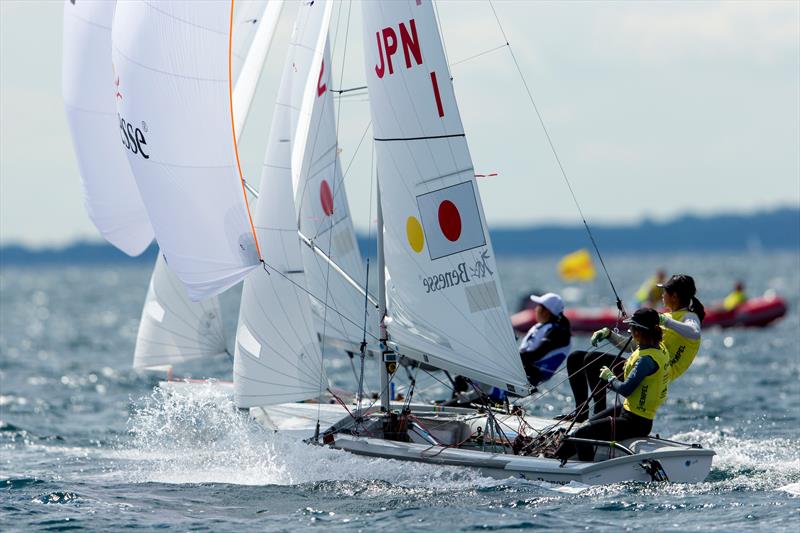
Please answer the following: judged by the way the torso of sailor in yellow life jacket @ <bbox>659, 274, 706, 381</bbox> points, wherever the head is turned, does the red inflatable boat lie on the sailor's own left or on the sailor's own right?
on the sailor's own right

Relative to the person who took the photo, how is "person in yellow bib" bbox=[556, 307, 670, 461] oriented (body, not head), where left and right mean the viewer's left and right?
facing to the left of the viewer

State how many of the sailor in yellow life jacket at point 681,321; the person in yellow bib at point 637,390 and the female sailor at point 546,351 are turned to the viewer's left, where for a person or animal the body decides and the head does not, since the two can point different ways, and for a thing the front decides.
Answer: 3

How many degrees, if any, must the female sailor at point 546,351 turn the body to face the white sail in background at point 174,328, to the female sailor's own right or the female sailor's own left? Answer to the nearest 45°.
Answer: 0° — they already face it

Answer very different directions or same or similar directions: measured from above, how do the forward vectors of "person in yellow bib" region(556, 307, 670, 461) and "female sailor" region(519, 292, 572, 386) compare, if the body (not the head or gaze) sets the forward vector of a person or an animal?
same or similar directions

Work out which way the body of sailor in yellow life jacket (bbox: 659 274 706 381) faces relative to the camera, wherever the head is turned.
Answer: to the viewer's left

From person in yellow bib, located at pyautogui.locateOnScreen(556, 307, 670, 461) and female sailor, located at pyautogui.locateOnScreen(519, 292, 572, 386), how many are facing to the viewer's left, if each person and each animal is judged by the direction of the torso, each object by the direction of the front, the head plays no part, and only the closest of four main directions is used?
2

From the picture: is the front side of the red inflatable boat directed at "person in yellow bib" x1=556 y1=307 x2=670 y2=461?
no

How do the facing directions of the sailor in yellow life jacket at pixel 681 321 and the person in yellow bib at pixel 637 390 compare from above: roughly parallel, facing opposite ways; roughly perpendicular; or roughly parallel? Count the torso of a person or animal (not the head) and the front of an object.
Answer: roughly parallel

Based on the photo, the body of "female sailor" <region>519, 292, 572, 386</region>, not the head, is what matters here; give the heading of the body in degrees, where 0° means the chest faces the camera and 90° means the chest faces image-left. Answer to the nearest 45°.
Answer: approximately 90°
